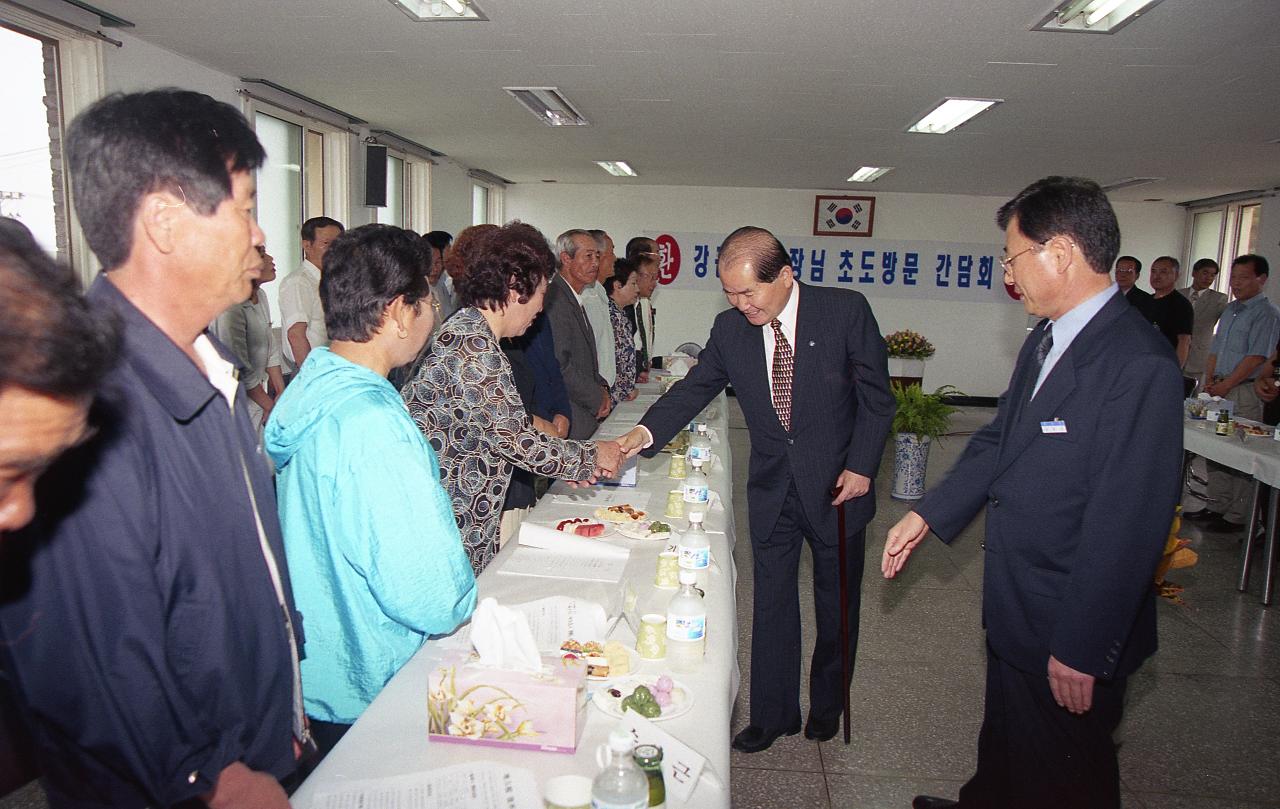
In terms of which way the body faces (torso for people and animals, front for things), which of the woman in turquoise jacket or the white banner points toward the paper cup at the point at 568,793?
the white banner

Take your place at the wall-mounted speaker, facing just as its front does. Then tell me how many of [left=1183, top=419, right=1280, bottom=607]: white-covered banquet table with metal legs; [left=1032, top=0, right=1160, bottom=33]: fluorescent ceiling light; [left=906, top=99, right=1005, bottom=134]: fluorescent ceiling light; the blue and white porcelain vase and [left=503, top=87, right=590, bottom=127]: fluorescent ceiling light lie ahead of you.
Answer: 5

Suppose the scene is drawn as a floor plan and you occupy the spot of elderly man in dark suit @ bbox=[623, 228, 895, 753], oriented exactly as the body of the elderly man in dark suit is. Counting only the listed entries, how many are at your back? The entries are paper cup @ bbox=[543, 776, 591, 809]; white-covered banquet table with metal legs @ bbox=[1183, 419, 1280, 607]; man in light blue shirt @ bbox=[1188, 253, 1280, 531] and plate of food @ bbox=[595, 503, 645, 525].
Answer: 2

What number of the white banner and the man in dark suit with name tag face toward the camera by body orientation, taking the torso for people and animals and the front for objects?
1

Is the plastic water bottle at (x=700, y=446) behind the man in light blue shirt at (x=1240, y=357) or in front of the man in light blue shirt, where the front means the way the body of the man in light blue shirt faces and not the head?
in front

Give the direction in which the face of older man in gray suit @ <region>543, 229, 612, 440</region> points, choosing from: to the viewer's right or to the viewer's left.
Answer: to the viewer's right

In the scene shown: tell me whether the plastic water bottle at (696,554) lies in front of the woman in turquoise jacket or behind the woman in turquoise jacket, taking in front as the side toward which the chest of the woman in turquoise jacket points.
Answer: in front

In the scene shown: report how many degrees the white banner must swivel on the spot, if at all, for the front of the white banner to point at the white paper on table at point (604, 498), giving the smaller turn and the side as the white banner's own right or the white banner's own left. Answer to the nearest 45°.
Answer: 0° — it already faces it

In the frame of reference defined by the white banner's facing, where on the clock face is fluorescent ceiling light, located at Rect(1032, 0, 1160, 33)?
The fluorescent ceiling light is roughly at 12 o'clock from the white banner.

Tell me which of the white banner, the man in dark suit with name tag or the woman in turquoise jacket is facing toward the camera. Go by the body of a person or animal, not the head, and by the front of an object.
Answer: the white banner

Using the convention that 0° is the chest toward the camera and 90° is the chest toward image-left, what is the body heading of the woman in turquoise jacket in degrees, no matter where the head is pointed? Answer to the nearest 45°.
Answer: approximately 225°

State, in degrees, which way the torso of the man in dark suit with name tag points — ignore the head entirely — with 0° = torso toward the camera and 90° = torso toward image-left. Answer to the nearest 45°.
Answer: approximately 90°

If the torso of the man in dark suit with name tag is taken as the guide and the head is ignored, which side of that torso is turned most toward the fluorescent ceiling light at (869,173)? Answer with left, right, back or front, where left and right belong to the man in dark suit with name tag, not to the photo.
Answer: right

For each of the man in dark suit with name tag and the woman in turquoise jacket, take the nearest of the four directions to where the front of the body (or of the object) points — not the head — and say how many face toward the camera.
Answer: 0
